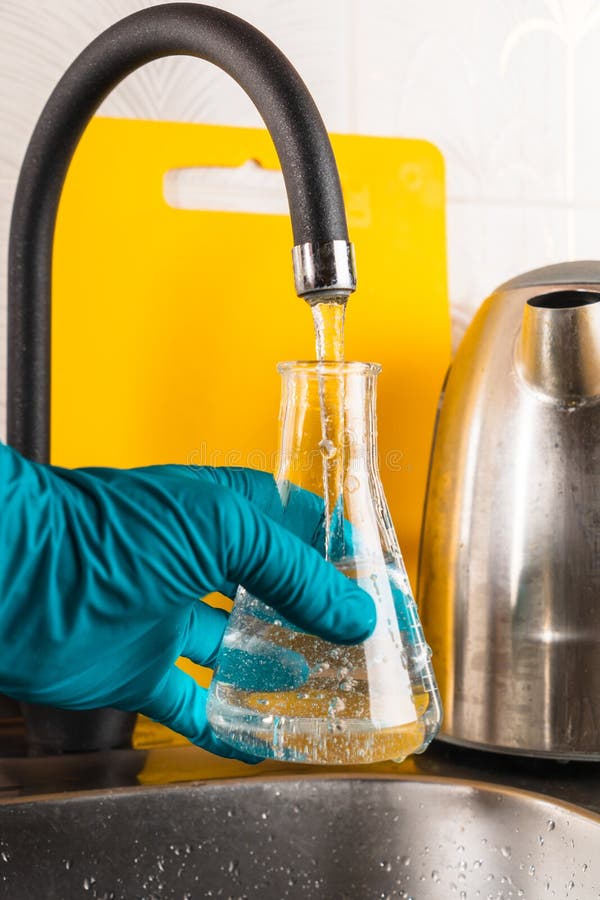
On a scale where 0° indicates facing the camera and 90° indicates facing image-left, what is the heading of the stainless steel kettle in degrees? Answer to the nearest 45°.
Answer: approximately 0°
